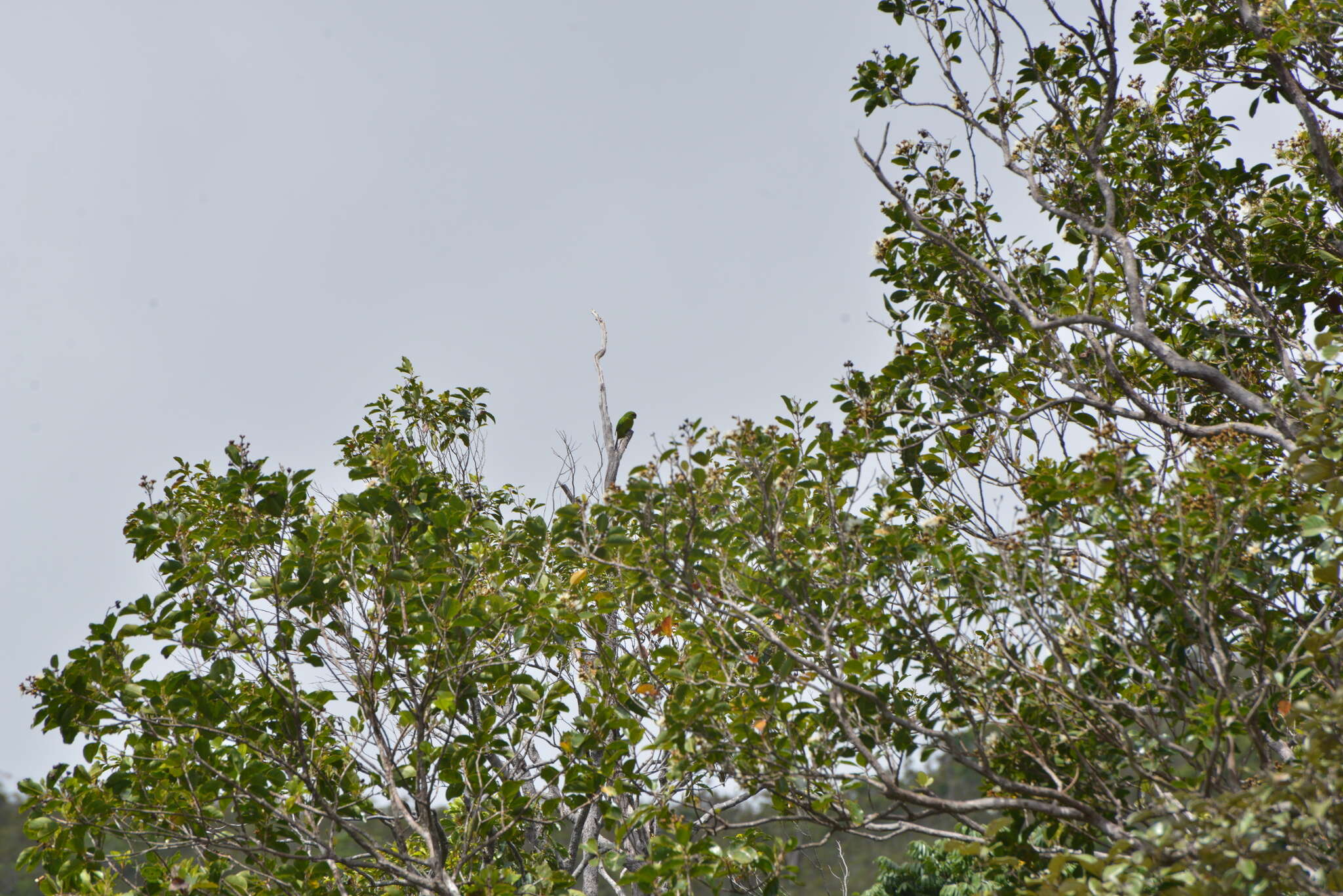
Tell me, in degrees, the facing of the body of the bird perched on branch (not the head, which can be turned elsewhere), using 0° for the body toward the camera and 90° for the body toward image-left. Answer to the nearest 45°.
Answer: approximately 270°
